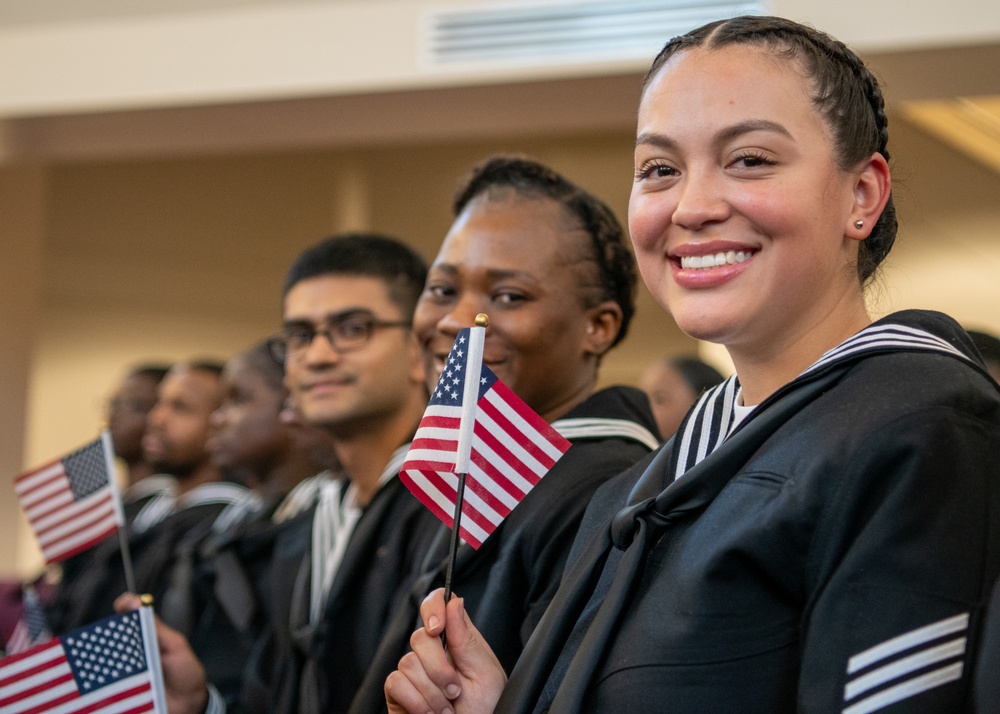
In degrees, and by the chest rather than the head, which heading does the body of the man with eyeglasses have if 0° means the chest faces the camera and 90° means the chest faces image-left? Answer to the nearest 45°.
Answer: approximately 45°

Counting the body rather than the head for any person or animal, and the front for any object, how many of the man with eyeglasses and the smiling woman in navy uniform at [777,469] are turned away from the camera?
0

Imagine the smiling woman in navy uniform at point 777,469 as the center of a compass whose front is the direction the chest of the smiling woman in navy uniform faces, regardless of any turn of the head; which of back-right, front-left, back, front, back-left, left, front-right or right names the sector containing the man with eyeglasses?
right

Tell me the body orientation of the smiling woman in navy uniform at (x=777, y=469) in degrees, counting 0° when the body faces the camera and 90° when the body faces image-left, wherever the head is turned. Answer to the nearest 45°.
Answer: approximately 45°

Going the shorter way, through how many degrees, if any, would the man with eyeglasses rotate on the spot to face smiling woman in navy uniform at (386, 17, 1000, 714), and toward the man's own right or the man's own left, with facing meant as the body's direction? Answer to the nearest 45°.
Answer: approximately 45° to the man's own left
